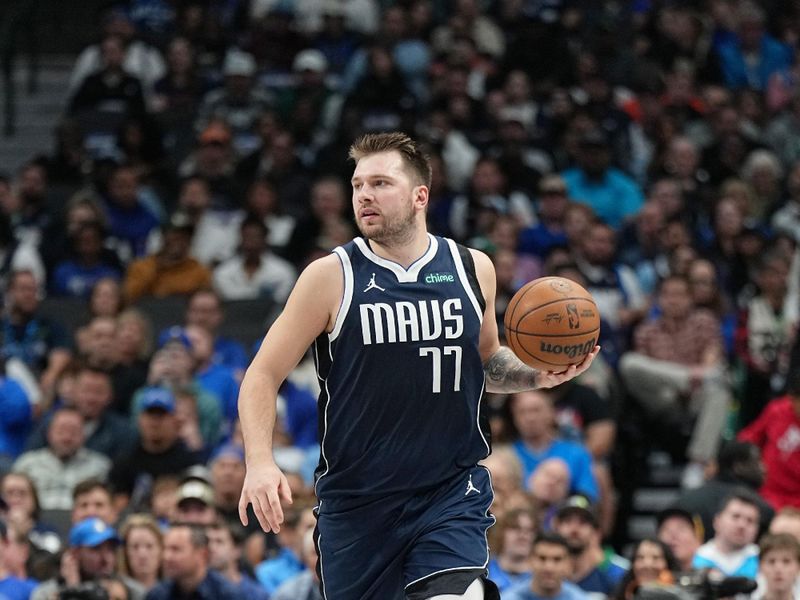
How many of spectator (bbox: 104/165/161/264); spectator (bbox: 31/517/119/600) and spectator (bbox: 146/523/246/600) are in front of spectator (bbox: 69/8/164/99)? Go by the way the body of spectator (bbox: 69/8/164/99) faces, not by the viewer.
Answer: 3

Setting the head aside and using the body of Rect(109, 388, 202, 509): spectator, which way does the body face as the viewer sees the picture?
toward the camera

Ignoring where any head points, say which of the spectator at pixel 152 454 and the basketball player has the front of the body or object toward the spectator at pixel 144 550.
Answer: the spectator at pixel 152 454

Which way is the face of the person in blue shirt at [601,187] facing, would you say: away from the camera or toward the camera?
toward the camera

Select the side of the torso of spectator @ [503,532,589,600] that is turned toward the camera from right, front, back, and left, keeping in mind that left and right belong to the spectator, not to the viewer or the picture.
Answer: front

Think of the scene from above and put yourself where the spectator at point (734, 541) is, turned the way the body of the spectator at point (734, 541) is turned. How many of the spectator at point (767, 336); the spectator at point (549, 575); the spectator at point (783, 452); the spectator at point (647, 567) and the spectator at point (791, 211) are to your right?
2

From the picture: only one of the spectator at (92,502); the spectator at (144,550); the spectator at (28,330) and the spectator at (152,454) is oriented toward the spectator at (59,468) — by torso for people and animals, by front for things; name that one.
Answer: the spectator at (28,330)

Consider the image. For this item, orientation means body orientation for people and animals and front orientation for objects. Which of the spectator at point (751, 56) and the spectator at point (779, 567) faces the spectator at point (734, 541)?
the spectator at point (751, 56)

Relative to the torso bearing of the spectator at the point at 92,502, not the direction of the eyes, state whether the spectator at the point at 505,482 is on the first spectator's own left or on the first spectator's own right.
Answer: on the first spectator's own left

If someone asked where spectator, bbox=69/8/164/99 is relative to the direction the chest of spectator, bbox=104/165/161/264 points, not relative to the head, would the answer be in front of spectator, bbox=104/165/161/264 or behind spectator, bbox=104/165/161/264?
behind

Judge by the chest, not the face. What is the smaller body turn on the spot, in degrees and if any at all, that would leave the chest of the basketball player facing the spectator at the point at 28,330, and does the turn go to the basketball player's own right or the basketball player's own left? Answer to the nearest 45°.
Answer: approximately 135° to the basketball player's own right

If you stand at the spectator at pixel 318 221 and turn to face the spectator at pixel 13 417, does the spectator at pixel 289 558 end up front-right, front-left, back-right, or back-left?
front-left

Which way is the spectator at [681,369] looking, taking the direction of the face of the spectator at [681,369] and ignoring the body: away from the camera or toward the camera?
toward the camera

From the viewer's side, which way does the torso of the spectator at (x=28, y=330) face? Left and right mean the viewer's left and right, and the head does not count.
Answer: facing the viewer

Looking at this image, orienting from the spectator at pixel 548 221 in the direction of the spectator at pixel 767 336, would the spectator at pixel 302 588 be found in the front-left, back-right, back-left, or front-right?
front-right

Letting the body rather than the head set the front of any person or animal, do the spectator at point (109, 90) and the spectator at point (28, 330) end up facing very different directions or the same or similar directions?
same or similar directions

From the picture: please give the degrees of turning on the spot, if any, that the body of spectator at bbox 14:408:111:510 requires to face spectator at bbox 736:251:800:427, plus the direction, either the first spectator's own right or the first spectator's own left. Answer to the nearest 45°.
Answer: approximately 90° to the first spectator's own left

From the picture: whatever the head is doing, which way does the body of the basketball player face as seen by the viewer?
toward the camera
